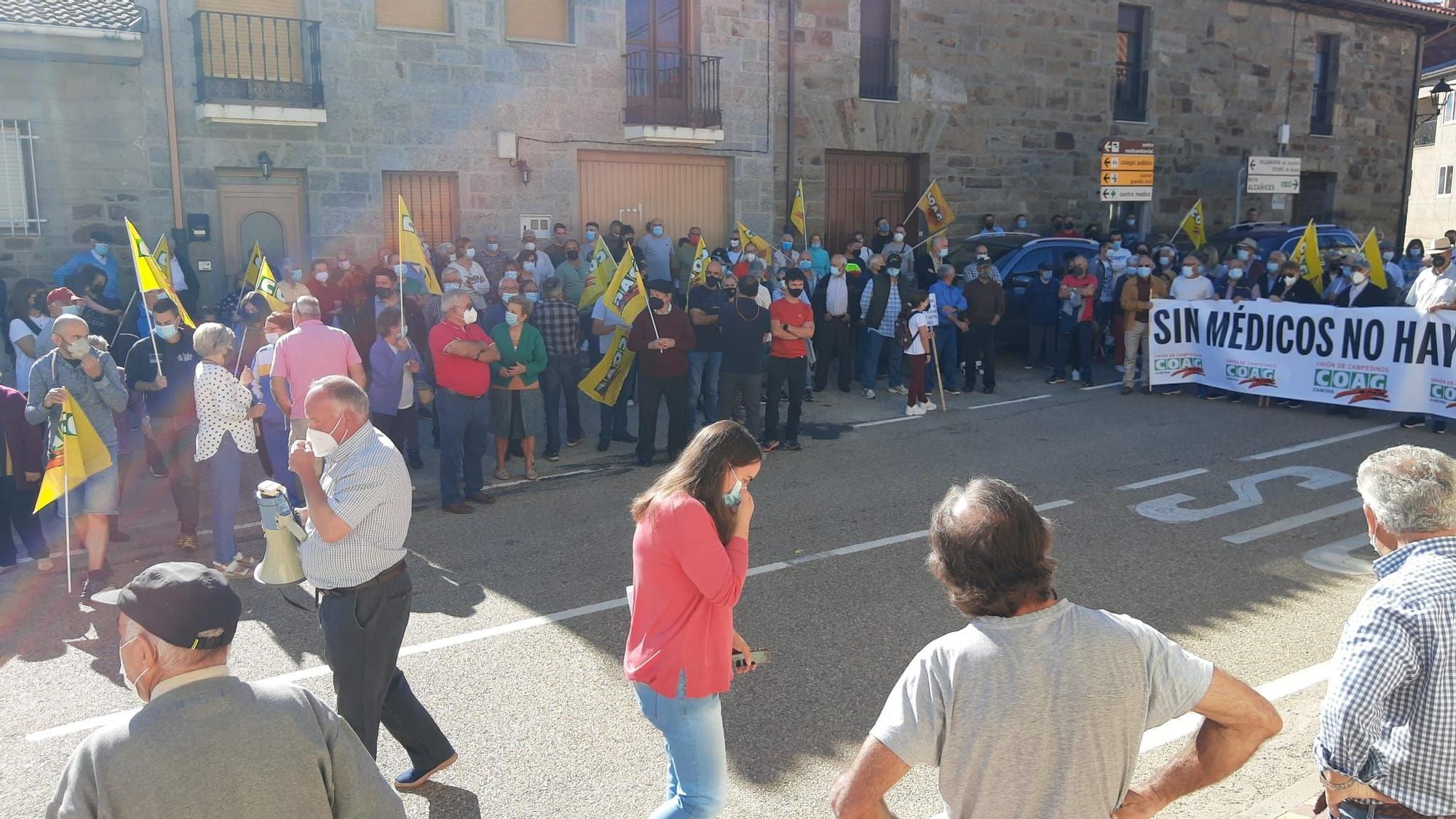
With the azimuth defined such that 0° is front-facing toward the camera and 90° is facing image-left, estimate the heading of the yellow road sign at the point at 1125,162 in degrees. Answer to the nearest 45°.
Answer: approximately 0°

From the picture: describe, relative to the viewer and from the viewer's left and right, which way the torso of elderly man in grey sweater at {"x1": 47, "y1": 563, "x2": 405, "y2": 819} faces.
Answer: facing away from the viewer and to the left of the viewer

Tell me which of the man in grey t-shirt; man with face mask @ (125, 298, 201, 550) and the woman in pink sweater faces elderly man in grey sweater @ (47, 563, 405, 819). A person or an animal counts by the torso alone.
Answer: the man with face mask

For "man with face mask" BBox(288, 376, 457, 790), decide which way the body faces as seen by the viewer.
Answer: to the viewer's left

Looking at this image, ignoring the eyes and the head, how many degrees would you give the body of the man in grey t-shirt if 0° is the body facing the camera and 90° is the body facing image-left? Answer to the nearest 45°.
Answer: approximately 180°

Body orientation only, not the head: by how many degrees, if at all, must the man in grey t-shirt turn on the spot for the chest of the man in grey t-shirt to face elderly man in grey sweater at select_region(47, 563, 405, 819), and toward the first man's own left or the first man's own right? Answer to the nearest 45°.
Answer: approximately 90° to the first man's own left

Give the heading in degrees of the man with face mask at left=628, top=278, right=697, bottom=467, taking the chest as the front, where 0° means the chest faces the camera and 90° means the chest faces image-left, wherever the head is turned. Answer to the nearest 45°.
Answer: approximately 0°

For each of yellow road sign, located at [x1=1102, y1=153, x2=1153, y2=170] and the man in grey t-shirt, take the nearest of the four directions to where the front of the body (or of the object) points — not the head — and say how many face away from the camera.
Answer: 1

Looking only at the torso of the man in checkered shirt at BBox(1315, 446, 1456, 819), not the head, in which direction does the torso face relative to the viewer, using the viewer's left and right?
facing away from the viewer and to the left of the viewer

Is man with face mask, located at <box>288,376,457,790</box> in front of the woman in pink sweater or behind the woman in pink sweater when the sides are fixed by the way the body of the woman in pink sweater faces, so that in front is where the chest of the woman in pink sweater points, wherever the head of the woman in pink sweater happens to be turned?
behind

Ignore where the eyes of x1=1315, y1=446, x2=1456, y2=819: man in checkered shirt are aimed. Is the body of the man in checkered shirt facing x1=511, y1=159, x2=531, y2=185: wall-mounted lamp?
yes
